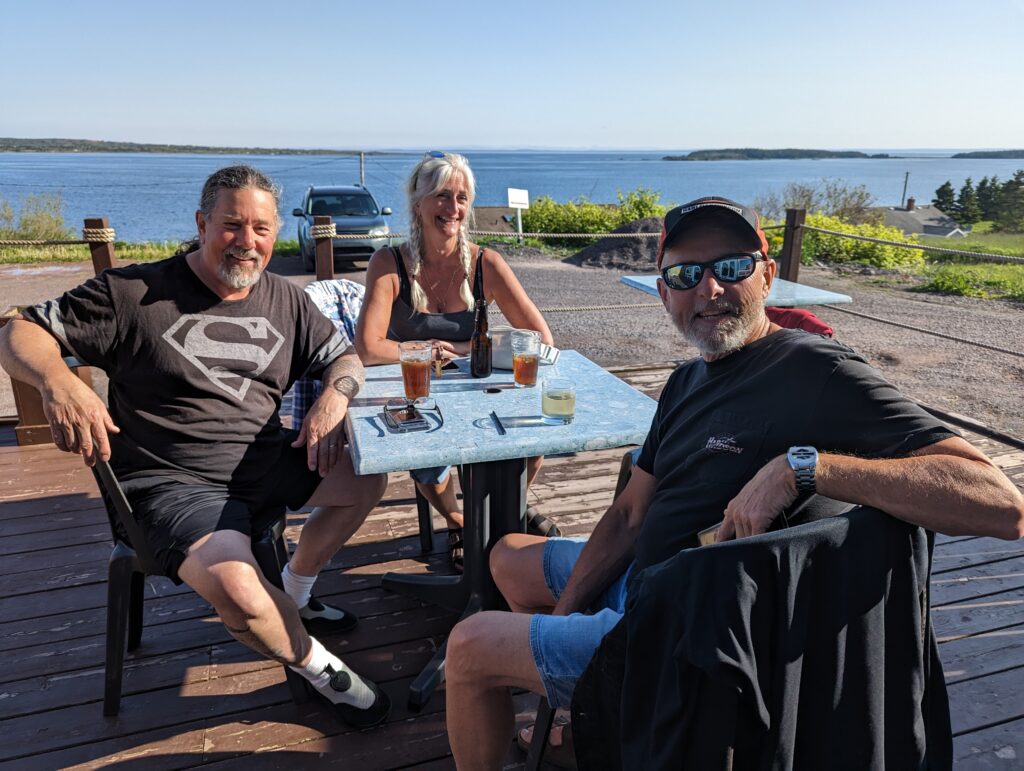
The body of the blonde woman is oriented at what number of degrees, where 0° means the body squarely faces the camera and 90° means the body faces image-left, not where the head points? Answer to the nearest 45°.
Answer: approximately 0°

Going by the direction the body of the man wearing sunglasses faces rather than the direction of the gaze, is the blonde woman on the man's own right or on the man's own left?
on the man's own right

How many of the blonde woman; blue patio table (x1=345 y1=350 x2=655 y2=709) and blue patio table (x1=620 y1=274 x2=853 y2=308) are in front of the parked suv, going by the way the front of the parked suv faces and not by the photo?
3

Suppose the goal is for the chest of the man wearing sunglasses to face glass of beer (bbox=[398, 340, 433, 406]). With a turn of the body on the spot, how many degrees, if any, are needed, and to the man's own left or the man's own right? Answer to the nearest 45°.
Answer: approximately 90° to the man's own right

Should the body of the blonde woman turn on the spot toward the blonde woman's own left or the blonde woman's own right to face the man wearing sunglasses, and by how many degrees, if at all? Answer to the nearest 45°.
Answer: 0° — they already face them

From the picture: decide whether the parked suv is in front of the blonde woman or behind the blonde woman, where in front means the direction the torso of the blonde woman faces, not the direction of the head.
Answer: behind

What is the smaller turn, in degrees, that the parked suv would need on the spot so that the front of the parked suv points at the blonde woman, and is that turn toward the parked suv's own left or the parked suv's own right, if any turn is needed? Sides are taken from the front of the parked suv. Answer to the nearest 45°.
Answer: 0° — it already faces them

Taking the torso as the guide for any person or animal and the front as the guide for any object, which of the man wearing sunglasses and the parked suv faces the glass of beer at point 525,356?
the parked suv

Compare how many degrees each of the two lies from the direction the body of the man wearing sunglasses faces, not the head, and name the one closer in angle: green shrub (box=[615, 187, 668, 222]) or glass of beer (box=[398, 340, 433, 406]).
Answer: the glass of beer

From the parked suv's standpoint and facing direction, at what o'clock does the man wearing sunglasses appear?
The man wearing sunglasses is roughly at 12 o'clock from the parked suv.

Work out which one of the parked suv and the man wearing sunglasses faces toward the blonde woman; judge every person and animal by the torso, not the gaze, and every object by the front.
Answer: the parked suv

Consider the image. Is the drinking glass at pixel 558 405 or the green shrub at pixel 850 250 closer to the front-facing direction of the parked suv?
the drinking glass
